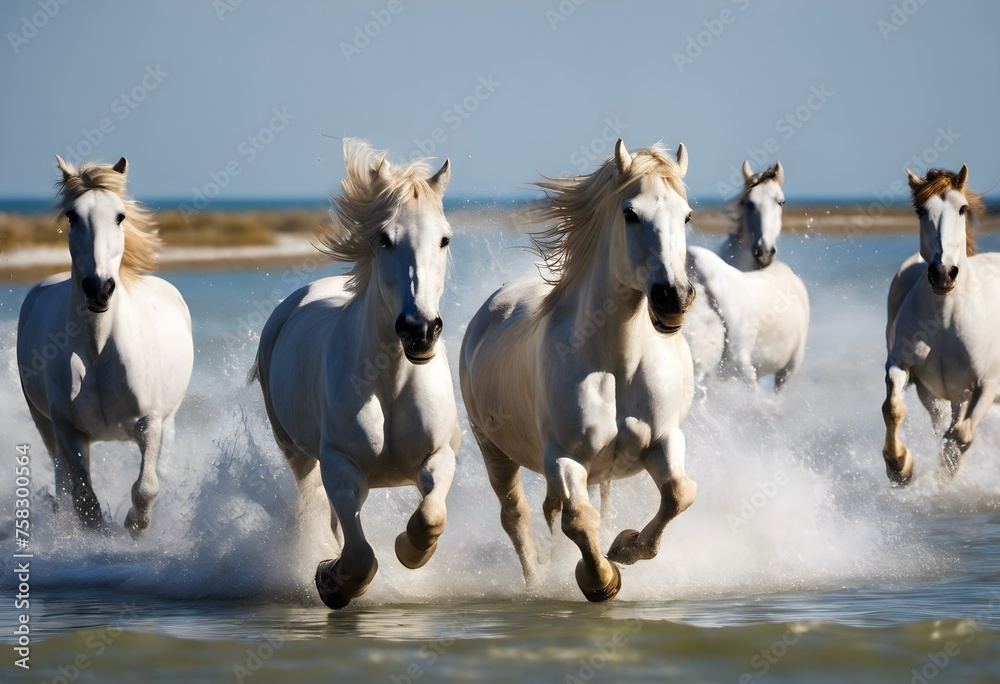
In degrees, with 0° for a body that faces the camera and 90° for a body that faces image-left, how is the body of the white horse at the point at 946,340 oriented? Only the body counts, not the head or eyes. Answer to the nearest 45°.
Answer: approximately 0°

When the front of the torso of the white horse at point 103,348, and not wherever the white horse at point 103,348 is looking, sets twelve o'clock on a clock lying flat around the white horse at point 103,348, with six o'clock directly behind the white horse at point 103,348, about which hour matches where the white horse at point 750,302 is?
the white horse at point 750,302 is roughly at 8 o'clock from the white horse at point 103,348.

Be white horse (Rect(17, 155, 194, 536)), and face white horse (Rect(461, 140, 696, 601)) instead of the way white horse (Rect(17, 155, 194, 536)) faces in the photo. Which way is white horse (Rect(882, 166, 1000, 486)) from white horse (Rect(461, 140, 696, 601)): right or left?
left

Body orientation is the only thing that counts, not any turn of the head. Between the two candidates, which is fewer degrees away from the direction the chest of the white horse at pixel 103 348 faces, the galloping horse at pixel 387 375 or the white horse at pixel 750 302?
the galloping horse

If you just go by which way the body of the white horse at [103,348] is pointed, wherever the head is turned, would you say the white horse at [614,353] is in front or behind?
in front

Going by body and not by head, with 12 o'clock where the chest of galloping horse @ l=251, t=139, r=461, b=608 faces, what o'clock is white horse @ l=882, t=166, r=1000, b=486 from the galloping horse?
The white horse is roughly at 9 o'clock from the galloping horse.

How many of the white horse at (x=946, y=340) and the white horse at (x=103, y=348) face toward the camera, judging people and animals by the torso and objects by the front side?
2

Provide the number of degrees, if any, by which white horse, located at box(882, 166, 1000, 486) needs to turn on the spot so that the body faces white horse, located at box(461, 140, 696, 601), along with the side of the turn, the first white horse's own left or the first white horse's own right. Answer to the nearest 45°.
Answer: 0° — it already faces it

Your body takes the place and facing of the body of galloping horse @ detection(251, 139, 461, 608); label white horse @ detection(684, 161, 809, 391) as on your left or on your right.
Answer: on your left

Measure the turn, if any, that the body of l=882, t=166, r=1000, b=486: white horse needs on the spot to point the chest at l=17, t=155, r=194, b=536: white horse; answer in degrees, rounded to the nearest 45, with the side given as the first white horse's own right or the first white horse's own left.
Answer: approximately 45° to the first white horse's own right
